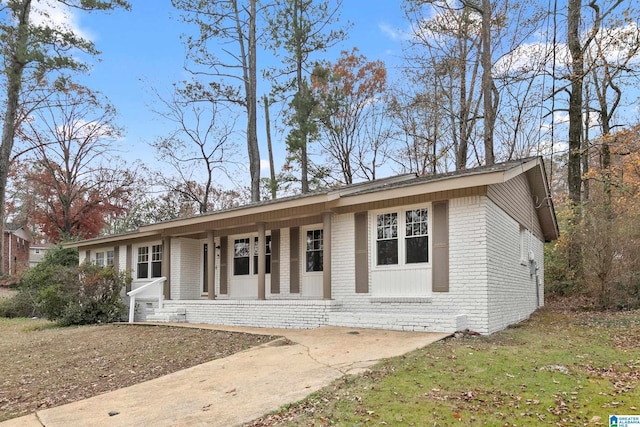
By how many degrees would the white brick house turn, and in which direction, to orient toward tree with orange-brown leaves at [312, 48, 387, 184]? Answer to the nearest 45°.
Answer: approximately 135° to its right

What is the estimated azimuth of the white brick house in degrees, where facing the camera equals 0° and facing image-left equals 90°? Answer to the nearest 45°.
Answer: approximately 45°

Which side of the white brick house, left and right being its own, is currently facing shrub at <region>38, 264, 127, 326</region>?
right

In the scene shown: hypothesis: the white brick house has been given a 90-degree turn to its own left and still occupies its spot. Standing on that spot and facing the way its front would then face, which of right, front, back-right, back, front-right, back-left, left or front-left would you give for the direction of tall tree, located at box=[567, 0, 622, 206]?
left

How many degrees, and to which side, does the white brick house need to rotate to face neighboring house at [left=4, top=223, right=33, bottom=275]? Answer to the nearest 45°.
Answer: approximately 90° to its right

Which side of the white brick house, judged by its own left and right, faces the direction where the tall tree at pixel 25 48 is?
right
